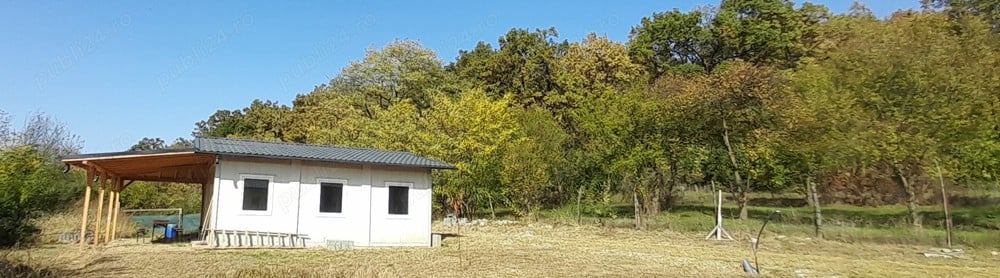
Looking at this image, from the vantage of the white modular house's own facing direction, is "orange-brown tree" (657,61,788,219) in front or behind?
behind

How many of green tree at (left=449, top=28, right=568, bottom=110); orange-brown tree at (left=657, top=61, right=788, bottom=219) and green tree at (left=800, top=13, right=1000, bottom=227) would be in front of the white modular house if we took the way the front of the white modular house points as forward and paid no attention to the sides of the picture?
0

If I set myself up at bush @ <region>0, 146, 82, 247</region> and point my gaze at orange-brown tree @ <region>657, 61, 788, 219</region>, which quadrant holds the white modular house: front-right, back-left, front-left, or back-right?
front-right

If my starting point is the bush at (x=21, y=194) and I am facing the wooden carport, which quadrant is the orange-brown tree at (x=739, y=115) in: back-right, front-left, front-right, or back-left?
front-left

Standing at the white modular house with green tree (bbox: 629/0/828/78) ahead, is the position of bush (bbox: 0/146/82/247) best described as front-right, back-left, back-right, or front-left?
back-left

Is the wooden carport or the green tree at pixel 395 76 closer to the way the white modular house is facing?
the wooden carport

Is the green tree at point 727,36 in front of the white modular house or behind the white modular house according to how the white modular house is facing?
behind

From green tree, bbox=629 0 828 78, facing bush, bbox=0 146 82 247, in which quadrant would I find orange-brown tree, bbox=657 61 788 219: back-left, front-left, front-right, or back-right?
front-left

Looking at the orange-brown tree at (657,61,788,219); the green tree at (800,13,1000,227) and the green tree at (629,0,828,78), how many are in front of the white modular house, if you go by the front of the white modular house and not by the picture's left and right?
0

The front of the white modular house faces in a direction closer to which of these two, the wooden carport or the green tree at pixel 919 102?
the wooden carport
